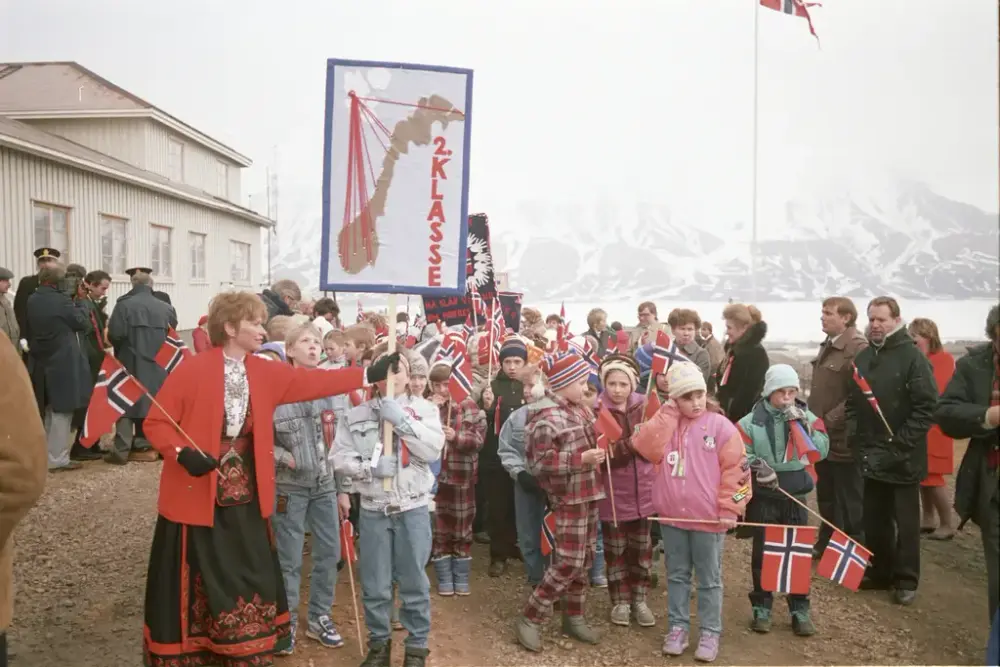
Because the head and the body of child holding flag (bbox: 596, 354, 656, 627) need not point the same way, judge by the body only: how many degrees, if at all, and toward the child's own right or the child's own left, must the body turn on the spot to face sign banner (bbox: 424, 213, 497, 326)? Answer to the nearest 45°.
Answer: approximately 135° to the child's own right

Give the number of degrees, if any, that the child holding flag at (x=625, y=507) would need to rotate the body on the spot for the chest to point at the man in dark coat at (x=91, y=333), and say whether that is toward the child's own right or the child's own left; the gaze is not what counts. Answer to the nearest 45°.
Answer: approximately 135° to the child's own right

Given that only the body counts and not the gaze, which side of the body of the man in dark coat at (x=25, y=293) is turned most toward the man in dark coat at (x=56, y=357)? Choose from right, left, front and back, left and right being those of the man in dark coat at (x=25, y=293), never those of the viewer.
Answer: front

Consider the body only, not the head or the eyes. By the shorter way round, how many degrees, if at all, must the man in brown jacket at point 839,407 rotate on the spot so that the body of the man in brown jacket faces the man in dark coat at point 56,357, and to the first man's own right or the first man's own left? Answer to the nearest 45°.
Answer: approximately 45° to the first man's own right

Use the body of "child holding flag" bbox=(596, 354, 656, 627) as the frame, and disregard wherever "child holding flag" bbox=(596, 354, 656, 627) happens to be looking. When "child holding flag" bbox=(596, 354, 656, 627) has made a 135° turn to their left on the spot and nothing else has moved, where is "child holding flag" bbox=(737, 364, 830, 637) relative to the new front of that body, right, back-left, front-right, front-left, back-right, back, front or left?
front-right

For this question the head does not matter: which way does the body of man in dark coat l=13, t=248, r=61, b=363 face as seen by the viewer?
toward the camera

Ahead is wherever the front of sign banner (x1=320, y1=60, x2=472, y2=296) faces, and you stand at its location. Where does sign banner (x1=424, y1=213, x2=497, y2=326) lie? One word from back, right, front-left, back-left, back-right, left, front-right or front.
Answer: back

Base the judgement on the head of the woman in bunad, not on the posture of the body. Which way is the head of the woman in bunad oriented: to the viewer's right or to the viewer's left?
to the viewer's right

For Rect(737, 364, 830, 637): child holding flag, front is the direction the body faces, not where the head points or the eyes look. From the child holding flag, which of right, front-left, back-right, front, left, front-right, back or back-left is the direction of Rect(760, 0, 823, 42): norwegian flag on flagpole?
back

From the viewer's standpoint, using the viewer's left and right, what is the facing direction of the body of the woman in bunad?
facing the viewer and to the right of the viewer

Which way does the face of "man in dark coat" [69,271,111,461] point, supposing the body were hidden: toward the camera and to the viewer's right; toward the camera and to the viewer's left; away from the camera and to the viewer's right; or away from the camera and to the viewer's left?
toward the camera and to the viewer's right

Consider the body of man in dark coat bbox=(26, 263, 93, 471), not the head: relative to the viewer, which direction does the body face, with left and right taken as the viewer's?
facing away from the viewer and to the right of the viewer

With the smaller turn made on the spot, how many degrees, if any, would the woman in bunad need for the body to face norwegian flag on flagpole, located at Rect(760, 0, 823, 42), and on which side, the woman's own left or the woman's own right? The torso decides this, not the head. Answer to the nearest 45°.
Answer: approximately 90° to the woman's own left
